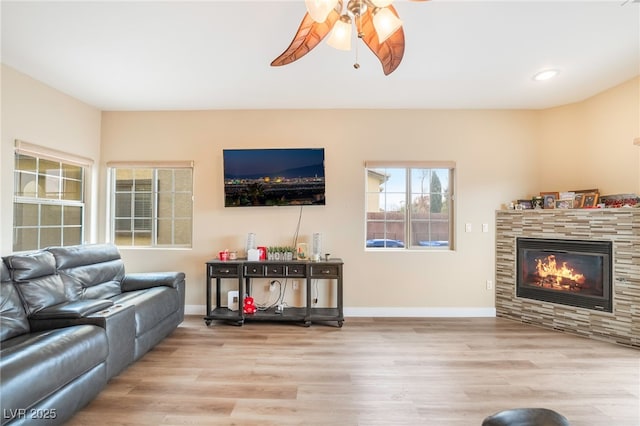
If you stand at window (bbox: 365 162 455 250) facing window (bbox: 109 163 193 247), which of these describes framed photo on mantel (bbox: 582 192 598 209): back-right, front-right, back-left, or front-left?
back-left

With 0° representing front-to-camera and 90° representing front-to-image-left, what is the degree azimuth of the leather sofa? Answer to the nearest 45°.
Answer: approximately 315°

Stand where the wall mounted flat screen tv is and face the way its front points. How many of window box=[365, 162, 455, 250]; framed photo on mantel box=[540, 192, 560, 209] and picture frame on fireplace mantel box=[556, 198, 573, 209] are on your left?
3

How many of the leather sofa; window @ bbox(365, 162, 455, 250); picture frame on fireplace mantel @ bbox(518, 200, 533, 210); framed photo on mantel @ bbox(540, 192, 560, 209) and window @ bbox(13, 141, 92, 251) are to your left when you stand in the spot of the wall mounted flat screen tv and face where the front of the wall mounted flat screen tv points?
3

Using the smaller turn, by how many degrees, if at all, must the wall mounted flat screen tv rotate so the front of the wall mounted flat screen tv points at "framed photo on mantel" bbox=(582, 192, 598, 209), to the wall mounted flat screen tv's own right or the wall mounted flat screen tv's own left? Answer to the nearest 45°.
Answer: approximately 90° to the wall mounted flat screen tv's own left

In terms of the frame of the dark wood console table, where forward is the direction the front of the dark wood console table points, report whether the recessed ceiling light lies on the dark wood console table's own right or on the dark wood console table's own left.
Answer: on the dark wood console table's own left

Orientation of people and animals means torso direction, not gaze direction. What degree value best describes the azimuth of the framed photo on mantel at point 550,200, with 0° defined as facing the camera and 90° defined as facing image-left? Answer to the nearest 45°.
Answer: approximately 0°

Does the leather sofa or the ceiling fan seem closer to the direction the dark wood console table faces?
the ceiling fan

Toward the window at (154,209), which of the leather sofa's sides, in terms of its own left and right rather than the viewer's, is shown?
left
